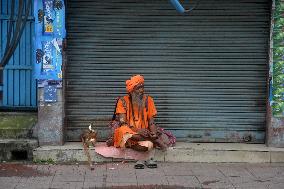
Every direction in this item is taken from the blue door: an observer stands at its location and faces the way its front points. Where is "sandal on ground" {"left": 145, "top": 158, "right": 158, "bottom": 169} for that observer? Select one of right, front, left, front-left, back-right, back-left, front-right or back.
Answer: front-left

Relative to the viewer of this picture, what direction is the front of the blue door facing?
facing the viewer

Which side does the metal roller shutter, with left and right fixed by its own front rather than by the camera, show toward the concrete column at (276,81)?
left

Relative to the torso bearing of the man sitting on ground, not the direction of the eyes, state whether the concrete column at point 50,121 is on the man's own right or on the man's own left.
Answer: on the man's own right

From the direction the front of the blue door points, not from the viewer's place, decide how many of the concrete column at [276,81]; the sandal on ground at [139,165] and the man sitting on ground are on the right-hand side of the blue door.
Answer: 0

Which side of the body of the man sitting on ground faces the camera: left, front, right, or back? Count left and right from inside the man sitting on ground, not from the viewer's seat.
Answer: front

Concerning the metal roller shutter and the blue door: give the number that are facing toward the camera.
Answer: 2

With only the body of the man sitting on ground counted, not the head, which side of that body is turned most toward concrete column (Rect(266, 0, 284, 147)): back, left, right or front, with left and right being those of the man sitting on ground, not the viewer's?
left

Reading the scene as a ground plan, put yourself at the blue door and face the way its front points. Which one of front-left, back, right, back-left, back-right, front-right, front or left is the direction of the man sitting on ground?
front-left

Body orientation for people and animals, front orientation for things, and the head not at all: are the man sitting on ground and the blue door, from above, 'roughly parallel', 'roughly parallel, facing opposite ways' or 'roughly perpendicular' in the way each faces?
roughly parallel

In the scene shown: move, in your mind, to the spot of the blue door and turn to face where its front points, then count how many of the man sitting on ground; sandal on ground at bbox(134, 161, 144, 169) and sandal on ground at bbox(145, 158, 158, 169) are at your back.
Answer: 0

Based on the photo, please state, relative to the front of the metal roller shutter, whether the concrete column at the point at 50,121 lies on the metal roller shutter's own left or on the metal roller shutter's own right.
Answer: on the metal roller shutter's own right

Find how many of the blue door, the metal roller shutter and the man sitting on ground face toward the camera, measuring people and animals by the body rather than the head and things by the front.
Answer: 3
